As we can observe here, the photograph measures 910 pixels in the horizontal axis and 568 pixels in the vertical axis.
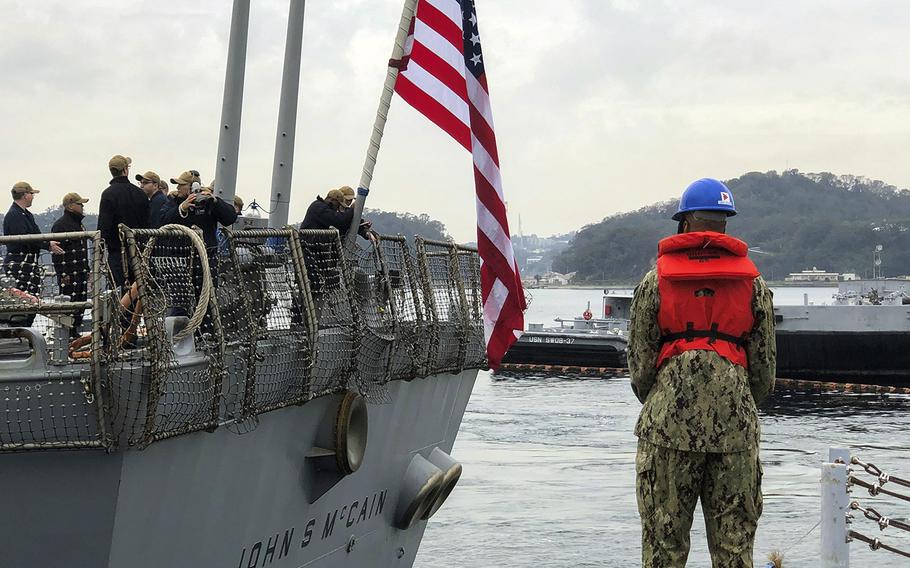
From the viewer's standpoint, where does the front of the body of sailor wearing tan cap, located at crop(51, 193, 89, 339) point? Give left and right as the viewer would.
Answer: facing to the right of the viewer

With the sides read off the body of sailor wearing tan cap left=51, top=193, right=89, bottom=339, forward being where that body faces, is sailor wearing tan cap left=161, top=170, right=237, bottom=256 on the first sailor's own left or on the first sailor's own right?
on the first sailor's own left

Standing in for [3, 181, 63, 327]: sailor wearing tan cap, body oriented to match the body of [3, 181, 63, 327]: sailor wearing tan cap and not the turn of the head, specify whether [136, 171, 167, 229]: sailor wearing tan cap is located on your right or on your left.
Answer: on your left

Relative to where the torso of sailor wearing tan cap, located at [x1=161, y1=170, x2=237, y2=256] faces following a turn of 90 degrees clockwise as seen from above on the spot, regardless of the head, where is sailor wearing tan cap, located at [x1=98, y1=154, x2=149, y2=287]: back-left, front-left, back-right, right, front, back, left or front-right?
front

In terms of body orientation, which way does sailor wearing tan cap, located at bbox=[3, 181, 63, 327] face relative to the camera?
to the viewer's right

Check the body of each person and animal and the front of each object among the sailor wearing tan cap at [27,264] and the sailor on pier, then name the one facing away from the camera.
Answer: the sailor on pier

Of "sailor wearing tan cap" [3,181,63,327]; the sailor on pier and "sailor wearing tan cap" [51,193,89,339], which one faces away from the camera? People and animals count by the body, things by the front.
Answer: the sailor on pier

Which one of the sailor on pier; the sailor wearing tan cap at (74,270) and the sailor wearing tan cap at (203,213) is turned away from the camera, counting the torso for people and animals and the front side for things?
the sailor on pier

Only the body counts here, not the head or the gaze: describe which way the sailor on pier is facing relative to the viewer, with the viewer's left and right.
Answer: facing away from the viewer

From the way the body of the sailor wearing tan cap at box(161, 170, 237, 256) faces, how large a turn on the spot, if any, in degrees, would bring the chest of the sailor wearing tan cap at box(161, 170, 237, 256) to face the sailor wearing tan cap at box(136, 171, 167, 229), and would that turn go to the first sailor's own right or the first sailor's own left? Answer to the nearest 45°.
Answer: approximately 135° to the first sailor's own right

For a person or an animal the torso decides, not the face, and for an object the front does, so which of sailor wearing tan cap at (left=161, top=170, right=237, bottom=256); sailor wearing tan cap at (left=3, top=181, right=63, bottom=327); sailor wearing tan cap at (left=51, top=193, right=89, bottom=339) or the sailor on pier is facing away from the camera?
the sailor on pier

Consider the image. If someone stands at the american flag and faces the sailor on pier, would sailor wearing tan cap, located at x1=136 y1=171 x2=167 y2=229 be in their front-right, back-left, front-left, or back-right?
back-right
